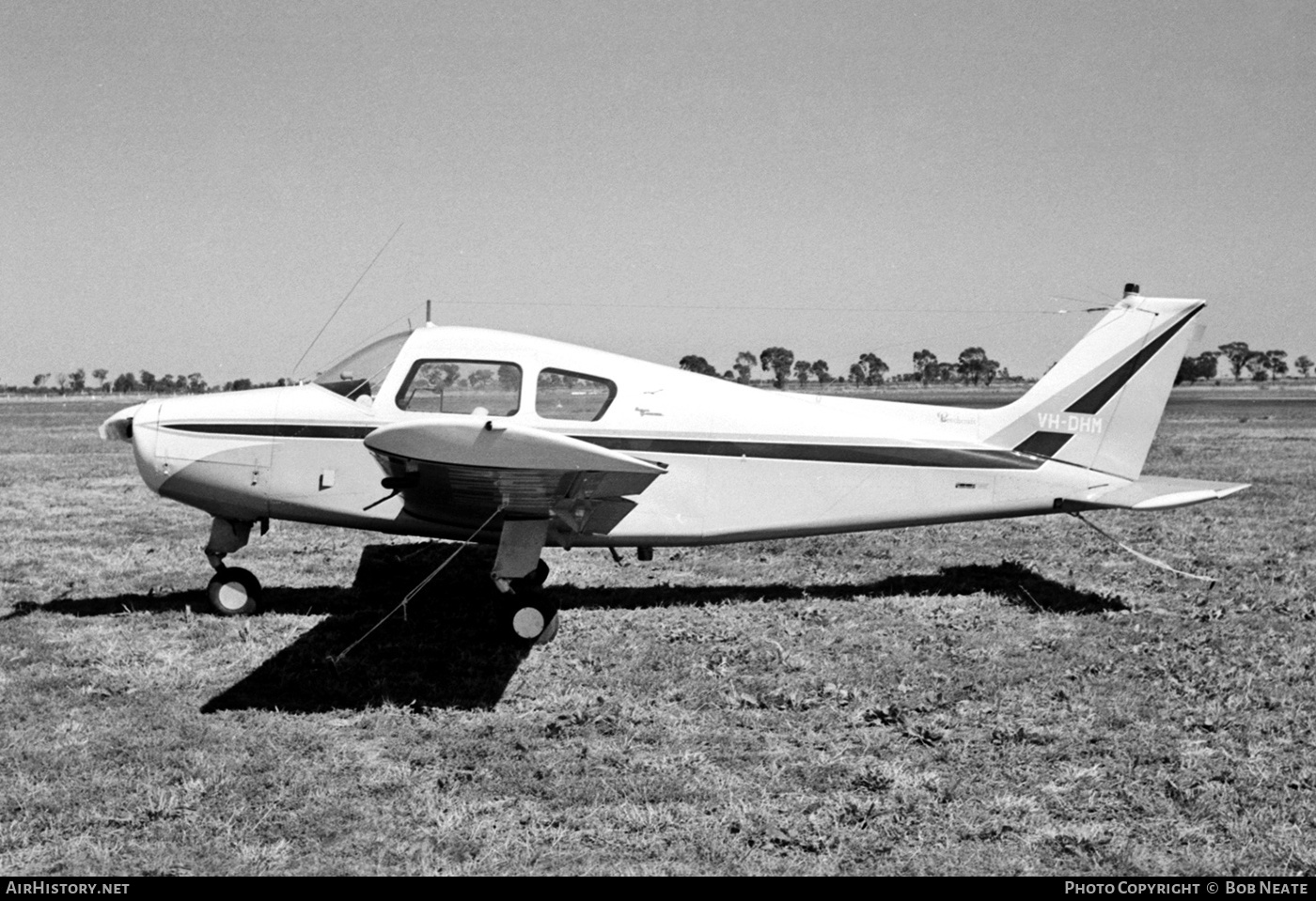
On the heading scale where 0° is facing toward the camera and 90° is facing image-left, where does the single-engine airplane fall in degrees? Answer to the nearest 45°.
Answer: approximately 90°
